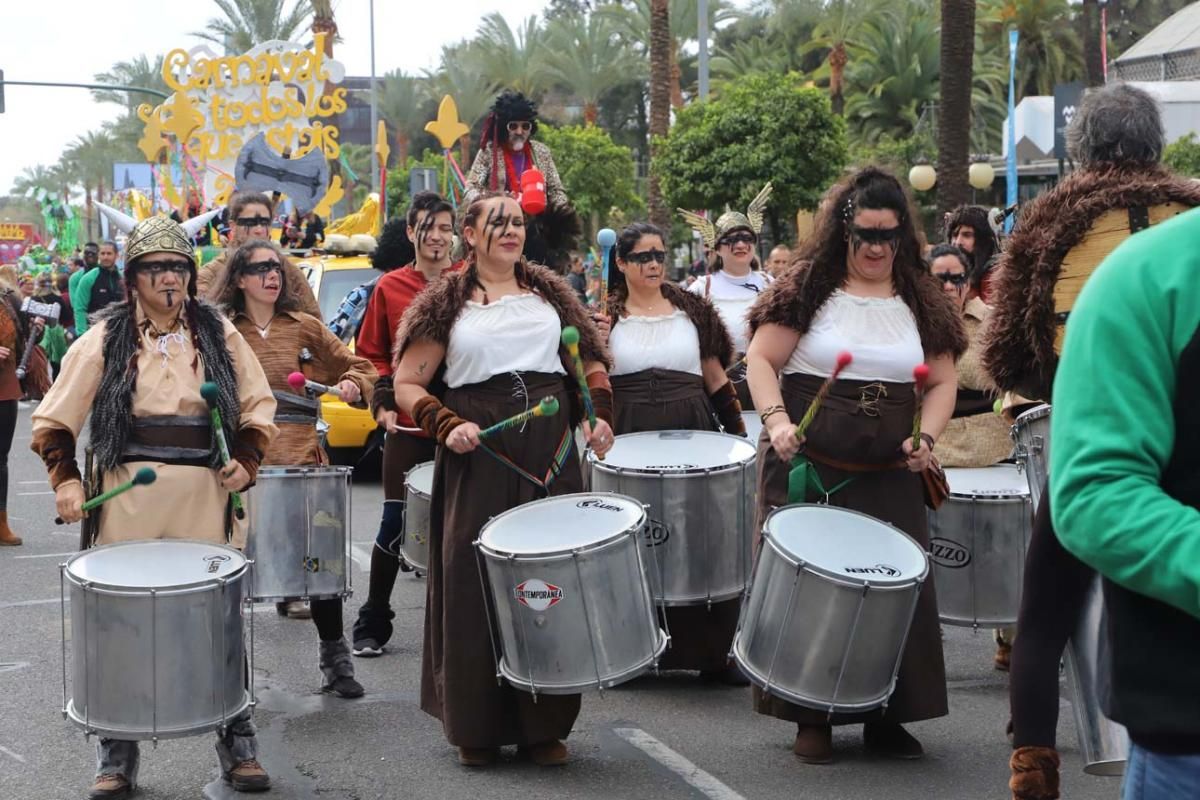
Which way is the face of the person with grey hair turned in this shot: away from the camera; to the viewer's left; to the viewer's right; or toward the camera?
away from the camera

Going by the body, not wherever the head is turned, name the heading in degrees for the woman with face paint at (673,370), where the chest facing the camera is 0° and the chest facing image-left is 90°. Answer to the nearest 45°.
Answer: approximately 0°

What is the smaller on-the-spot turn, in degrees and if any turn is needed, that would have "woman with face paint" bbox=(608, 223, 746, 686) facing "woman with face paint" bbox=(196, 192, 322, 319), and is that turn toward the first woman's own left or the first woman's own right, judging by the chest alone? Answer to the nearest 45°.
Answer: approximately 135° to the first woman's own right

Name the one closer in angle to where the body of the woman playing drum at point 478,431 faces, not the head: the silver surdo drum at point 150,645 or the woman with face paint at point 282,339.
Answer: the silver surdo drum

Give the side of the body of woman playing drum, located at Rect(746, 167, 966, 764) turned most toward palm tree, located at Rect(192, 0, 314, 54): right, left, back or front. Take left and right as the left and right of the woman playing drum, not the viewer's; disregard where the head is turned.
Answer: back

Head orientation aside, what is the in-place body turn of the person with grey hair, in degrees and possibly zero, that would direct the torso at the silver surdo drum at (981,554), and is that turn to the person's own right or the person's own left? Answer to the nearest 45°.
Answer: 0° — they already face it

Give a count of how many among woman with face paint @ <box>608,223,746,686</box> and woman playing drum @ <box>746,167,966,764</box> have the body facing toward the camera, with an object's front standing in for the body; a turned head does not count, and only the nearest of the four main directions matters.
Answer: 2

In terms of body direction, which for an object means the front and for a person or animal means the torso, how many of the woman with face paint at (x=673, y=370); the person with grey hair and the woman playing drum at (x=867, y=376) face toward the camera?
2

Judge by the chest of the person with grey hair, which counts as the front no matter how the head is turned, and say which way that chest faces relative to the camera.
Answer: away from the camera
